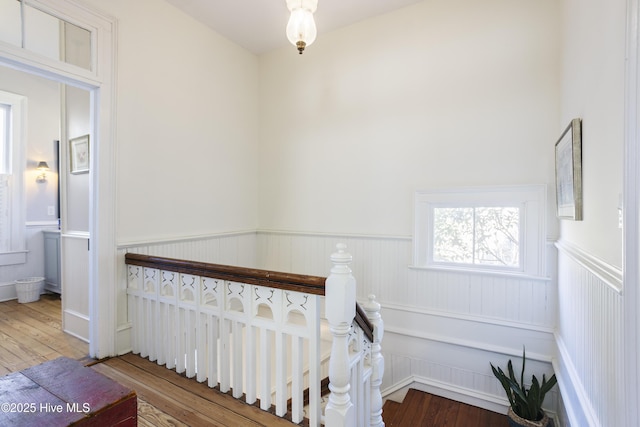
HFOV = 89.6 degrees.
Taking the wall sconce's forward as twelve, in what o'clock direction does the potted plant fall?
The potted plant is roughly at 11 o'clock from the wall sconce.

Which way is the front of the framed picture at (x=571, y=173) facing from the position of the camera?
facing to the left of the viewer

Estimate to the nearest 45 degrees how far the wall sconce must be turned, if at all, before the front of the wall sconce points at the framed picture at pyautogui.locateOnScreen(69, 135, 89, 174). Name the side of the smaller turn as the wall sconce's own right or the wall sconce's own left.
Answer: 0° — it already faces it

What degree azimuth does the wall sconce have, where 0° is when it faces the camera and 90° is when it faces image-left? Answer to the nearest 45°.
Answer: approximately 0°

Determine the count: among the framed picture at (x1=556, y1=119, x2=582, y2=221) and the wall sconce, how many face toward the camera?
1

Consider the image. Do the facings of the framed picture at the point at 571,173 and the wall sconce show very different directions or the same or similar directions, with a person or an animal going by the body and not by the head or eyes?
very different directions

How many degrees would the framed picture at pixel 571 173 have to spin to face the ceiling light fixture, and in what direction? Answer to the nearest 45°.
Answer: approximately 45° to its left
